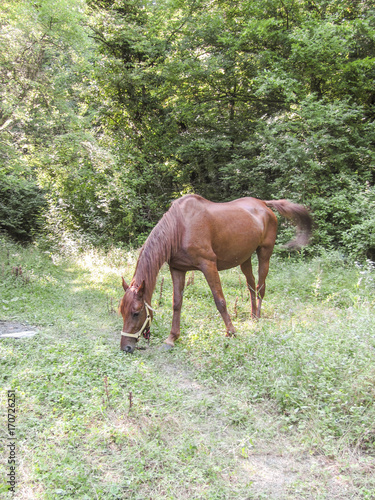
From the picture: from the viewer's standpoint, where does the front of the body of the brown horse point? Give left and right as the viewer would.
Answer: facing the viewer and to the left of the viewer
